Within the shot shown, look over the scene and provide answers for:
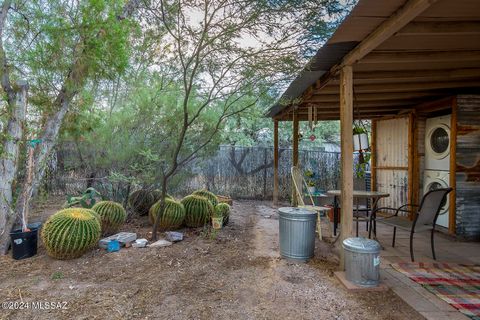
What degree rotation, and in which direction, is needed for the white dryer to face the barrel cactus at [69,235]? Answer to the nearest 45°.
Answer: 0° — it already faces it

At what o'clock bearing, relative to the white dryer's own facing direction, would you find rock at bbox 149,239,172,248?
The rock is roughly at 12 o'clock from the white dryer.

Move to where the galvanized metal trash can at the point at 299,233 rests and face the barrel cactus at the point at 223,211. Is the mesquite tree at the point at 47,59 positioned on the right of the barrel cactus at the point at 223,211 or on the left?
left

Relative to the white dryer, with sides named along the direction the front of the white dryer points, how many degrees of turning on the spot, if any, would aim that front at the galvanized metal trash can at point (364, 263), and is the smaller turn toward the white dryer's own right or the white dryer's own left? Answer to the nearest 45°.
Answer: approximately 45° to the white dryer's own left

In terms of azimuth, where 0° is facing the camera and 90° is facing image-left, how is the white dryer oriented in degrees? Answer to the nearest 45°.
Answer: approximately 45°

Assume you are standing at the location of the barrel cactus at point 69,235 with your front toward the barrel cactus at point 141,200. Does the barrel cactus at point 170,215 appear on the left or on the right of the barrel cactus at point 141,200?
right

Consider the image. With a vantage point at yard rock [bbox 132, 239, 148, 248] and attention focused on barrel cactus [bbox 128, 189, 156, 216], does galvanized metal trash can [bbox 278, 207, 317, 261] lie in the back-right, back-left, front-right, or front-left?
back-right

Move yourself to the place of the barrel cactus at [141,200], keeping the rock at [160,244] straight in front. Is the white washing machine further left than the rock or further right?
left

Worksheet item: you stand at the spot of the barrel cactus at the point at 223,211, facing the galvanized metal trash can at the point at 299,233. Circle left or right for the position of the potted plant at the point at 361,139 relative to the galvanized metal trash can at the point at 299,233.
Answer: left
